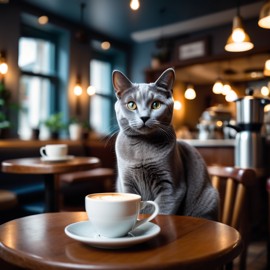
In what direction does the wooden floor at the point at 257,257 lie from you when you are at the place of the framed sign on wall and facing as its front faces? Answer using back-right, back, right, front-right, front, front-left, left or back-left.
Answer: front-left

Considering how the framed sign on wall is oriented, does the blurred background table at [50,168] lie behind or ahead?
ahead

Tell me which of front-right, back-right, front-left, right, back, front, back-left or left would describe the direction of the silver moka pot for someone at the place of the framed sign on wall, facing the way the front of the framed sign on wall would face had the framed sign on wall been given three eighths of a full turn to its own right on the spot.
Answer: back

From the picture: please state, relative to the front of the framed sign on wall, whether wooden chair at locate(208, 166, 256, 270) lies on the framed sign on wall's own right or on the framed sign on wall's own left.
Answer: on the framed sign on wall's own left

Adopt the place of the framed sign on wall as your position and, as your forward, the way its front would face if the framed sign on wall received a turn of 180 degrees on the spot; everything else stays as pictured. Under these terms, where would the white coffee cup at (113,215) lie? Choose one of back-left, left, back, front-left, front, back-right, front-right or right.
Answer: back-right

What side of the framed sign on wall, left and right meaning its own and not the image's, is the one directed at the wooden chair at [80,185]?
front

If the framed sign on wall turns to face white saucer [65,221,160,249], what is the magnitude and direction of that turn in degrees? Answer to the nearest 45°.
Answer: approximately 45° to its left

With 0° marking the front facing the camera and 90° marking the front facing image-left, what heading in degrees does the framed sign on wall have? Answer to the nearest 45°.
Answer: approximately 45°

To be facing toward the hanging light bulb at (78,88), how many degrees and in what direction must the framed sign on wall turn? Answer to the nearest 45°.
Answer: approximately 45° to its right

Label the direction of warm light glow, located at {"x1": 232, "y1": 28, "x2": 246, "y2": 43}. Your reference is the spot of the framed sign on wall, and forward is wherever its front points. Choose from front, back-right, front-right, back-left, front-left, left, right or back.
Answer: front-left
